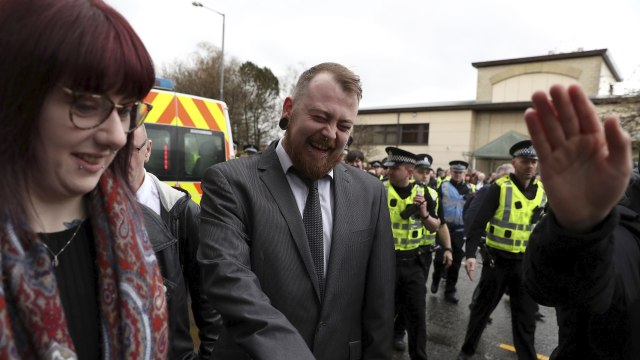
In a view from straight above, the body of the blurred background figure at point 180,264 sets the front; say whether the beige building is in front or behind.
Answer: behind

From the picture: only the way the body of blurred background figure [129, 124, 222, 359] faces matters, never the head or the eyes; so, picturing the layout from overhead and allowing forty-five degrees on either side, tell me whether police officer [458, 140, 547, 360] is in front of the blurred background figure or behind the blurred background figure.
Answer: behind

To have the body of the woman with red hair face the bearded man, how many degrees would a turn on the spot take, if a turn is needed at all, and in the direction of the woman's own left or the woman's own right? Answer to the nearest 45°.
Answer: approximately 90° to the woman's own left

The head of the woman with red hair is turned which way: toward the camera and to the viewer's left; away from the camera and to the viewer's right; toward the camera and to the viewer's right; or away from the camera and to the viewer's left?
toward the camera and to the viewer's right

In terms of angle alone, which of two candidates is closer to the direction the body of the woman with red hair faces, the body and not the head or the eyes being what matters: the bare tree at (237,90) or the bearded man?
the bearded man

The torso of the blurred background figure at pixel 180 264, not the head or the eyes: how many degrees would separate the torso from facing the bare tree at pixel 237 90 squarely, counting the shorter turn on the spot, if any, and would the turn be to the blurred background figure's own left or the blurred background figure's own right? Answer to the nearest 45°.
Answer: approximately 135° to the blurred background figure's own right

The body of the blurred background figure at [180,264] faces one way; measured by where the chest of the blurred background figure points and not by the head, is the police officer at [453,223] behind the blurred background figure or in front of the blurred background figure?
behind

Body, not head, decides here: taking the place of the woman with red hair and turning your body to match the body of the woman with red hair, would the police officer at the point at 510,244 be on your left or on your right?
on your left

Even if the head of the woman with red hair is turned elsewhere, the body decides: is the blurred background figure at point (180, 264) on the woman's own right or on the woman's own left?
on the woman's own left

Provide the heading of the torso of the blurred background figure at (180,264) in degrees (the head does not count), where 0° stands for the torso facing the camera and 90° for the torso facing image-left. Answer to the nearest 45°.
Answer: approximately 45°
